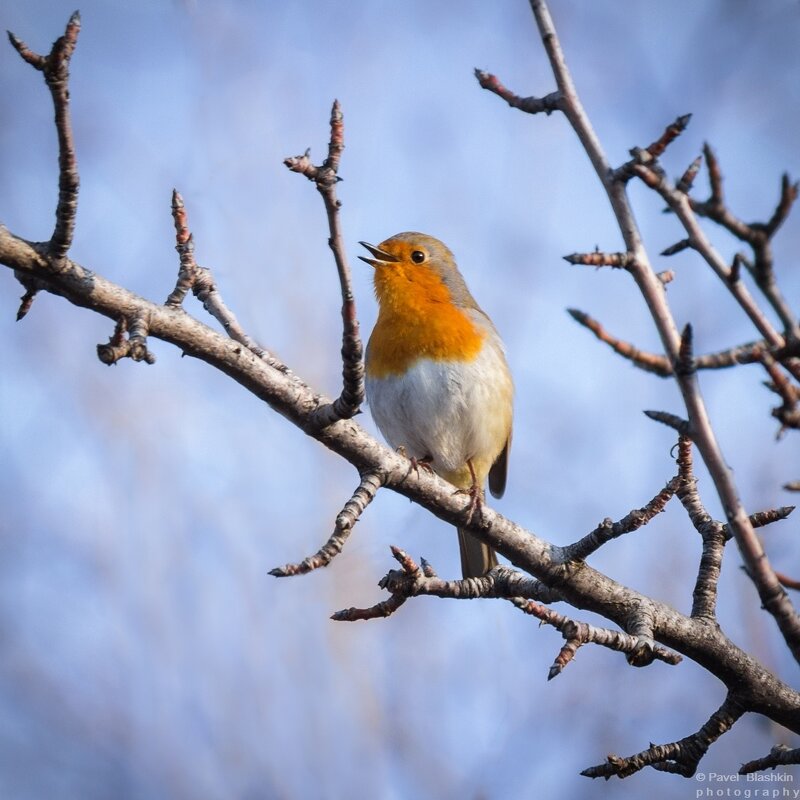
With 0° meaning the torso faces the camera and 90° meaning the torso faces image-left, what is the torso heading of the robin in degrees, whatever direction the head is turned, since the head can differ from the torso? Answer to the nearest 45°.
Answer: approximately 45°

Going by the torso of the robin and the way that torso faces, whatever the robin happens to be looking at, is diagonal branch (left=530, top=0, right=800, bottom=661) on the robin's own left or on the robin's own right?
on the robin's own left
